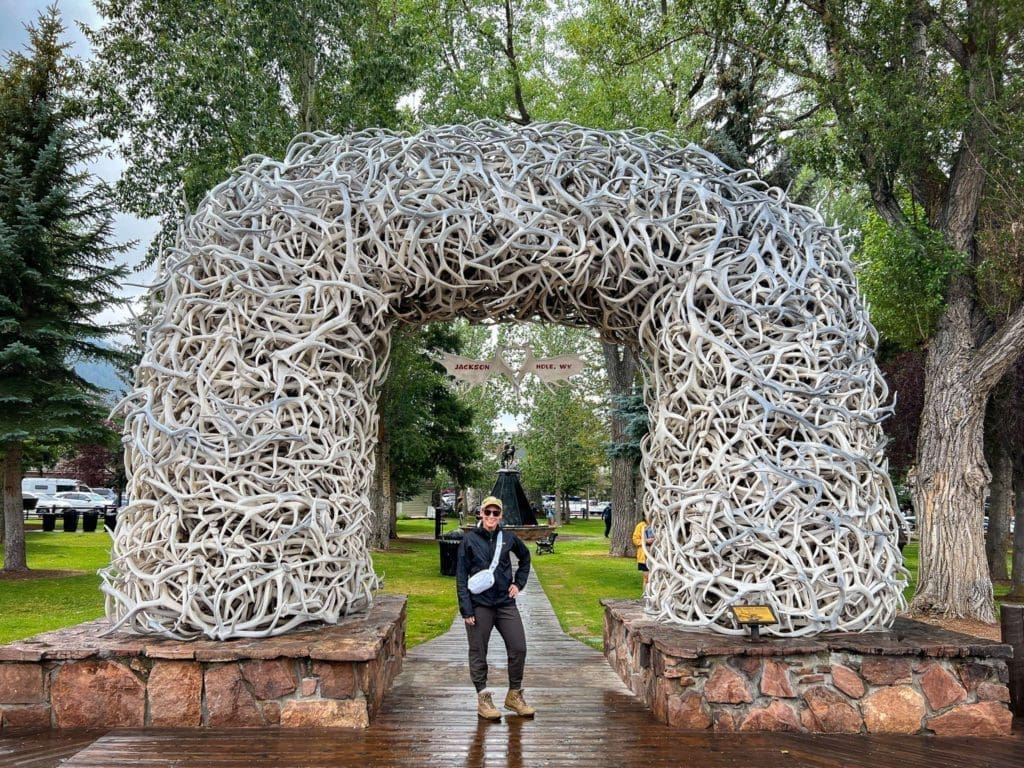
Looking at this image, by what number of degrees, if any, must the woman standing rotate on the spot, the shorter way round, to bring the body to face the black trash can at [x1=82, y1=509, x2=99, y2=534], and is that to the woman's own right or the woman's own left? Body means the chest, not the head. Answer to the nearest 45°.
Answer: approximately 135° to the woman's own right

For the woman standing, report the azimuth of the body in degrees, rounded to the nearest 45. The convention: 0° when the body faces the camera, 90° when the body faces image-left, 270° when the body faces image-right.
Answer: approximately 0°

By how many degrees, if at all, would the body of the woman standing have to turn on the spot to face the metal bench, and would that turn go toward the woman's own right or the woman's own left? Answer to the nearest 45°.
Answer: approximately 180°

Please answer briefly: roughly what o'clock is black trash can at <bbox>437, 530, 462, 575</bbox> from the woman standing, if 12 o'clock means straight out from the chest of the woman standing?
The black trash can is roughly at 6 o'clock from the woman standing.

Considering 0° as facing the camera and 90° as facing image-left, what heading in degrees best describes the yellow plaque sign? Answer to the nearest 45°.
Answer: approximately 0°

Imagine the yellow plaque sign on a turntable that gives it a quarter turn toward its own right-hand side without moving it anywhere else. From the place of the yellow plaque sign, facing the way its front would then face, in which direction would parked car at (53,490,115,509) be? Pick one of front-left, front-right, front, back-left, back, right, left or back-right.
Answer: front-right

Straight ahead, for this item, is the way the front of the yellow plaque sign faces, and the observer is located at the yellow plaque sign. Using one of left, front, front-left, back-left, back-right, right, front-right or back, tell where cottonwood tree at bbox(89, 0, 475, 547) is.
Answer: back-right

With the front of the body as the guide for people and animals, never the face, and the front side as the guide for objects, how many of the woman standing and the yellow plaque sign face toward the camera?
2

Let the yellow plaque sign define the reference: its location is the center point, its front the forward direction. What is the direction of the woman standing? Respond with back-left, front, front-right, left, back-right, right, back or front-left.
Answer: right

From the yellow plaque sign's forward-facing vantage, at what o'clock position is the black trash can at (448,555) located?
The black trash can is roughly at 5 o'clock from the yellow plaque sign.
